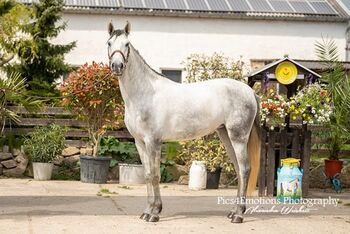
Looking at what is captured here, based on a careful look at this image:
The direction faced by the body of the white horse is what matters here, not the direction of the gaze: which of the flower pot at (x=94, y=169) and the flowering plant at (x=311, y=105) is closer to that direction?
the flower pot

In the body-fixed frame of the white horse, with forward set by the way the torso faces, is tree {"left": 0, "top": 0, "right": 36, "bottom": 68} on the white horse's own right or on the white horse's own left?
on the white horse's own right

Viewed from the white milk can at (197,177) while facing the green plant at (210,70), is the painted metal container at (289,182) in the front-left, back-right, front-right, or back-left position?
back-right

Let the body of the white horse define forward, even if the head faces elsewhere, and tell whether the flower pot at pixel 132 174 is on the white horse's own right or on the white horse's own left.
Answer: on the white horse's own right

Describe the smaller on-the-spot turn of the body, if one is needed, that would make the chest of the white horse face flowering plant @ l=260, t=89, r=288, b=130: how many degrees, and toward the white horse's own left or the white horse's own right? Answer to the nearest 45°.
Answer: approximately 135° to the white horse's own right

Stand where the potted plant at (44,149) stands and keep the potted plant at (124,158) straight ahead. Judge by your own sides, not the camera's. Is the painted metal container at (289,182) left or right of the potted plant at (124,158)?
right

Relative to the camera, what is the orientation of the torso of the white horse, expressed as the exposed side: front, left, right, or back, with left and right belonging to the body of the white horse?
left

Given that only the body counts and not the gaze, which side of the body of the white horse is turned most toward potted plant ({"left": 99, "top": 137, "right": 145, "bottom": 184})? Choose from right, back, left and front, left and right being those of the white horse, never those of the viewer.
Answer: right

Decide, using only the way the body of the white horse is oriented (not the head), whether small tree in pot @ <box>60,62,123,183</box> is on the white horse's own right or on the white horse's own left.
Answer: on the white horse's own right

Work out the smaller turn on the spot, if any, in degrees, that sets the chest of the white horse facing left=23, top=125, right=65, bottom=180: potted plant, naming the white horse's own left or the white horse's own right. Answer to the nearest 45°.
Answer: approximately 45° to the white horse's own right

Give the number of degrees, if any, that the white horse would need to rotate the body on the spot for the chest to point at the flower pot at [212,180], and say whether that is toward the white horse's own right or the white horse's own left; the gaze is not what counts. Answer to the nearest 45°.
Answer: approximately 90° to the white horse's own right

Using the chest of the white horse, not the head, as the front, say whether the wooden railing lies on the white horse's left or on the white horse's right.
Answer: on the white horse's right

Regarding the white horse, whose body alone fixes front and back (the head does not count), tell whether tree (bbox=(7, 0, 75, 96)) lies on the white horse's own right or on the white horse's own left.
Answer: on the white horse's own right
